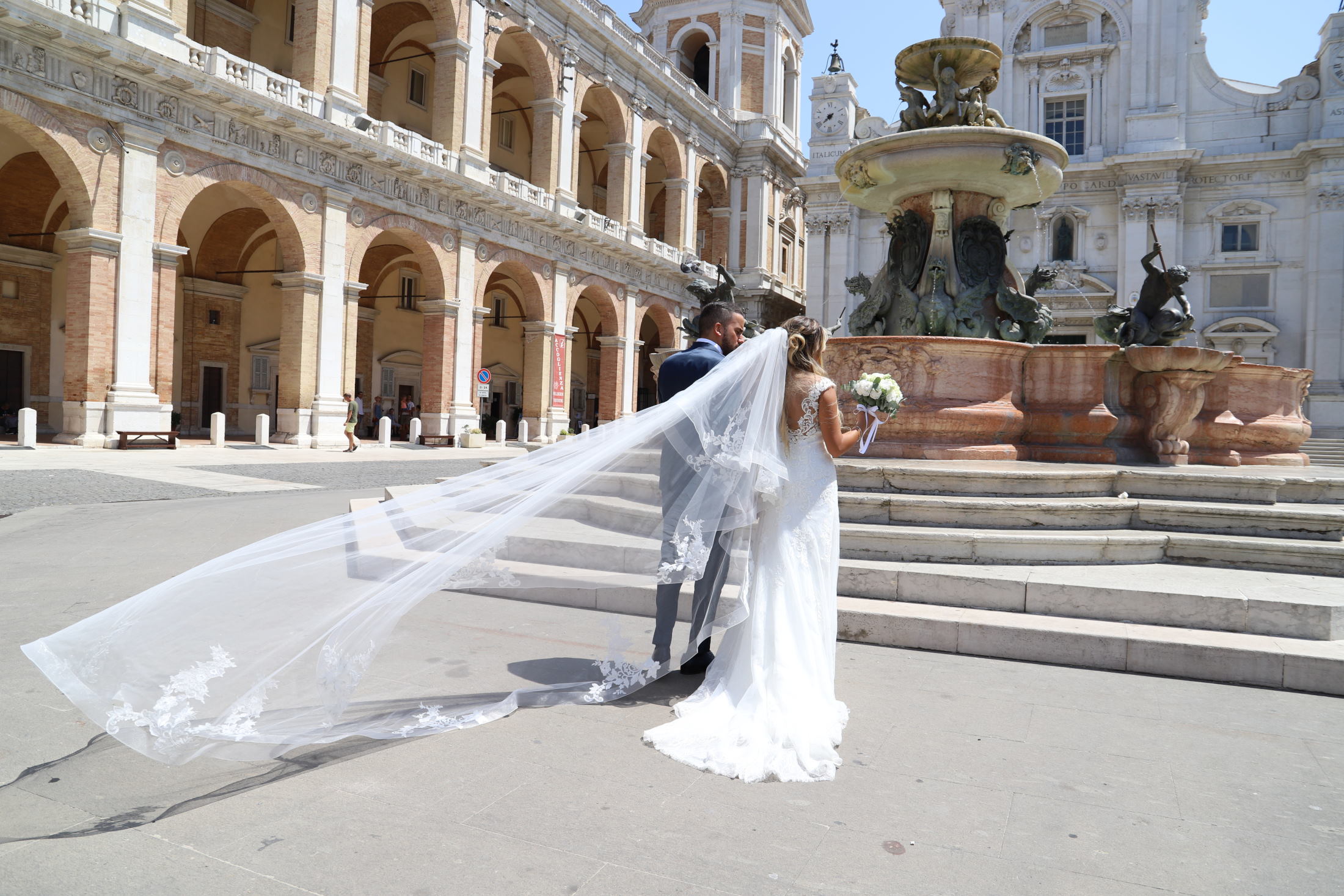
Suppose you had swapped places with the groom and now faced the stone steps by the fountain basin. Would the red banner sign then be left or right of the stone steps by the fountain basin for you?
left

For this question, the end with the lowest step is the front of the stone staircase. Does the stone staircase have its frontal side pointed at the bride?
yes

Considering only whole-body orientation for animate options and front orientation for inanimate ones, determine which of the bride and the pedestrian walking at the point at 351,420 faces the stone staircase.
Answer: the bride

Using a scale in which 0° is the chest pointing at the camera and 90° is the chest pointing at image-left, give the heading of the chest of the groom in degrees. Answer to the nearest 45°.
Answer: approximately 225°

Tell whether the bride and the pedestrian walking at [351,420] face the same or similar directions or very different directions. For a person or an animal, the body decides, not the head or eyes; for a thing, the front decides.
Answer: very different directions

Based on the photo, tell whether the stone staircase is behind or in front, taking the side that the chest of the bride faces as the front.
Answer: in front

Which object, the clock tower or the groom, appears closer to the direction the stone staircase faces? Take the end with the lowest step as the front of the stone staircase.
the groom

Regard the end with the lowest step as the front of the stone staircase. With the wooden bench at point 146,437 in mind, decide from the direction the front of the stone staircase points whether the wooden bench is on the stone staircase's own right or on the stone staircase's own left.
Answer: on the stone staircase's own right

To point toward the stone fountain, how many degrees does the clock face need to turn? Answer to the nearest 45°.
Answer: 0° — it already faces it
